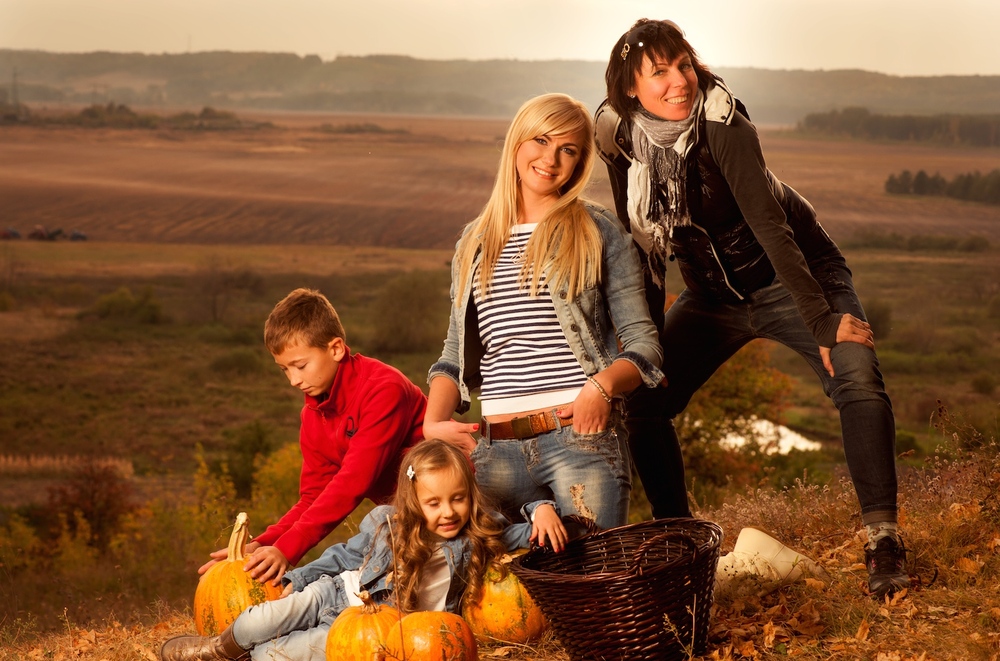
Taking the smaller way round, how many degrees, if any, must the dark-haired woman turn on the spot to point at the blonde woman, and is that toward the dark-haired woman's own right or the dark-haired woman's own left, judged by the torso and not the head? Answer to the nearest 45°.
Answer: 0° — they already face them

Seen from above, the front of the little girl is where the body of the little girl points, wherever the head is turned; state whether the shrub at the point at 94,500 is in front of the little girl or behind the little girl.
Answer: behind

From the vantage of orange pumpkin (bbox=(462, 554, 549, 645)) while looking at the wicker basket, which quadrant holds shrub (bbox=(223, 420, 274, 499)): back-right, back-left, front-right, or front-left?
back-left

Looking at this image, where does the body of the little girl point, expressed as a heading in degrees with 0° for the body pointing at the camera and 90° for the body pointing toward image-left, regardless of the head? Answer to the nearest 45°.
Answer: approximately 0°
